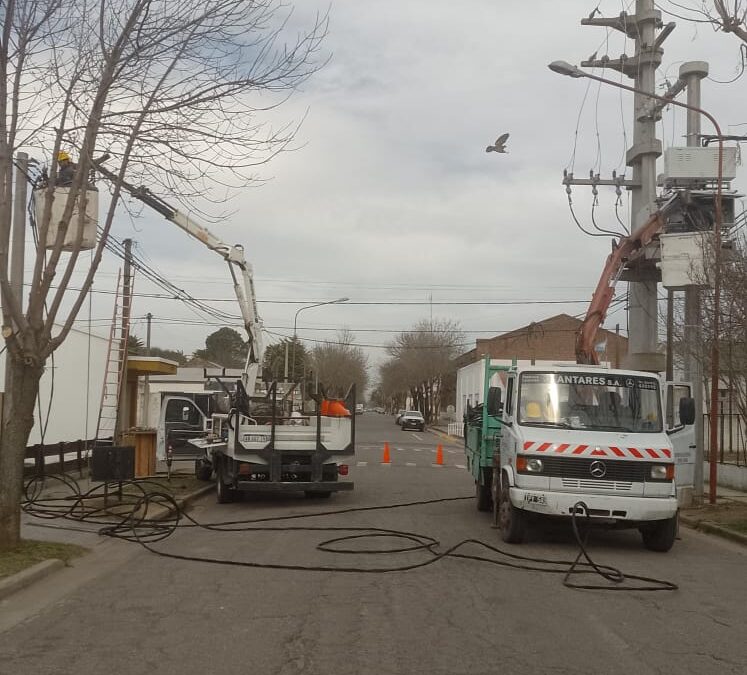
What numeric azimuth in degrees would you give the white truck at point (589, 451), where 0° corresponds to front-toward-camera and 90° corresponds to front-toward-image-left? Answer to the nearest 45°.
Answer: approximately 0°

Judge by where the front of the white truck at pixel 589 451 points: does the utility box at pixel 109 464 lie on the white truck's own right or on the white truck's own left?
on the white truck's own right

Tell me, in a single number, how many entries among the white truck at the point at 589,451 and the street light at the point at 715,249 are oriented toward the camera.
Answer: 1

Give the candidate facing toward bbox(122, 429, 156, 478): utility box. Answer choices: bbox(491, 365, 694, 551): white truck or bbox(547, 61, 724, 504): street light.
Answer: the street light

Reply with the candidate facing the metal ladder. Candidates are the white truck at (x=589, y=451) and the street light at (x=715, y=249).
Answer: the street light

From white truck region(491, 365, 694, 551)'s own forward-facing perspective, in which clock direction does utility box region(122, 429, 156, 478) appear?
The utility box is roughly at 4 o'clock from the white truck.

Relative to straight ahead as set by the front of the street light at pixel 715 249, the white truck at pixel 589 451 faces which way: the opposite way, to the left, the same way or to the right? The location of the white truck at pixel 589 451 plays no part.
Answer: to the left

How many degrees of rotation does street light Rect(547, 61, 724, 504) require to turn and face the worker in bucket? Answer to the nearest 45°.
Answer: approximately 45° to its left

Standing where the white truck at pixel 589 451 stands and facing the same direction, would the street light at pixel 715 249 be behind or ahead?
behind

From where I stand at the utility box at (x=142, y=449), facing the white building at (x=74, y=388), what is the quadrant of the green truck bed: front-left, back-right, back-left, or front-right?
back-right

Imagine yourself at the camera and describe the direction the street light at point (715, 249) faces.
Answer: facing to the left of the viewer
